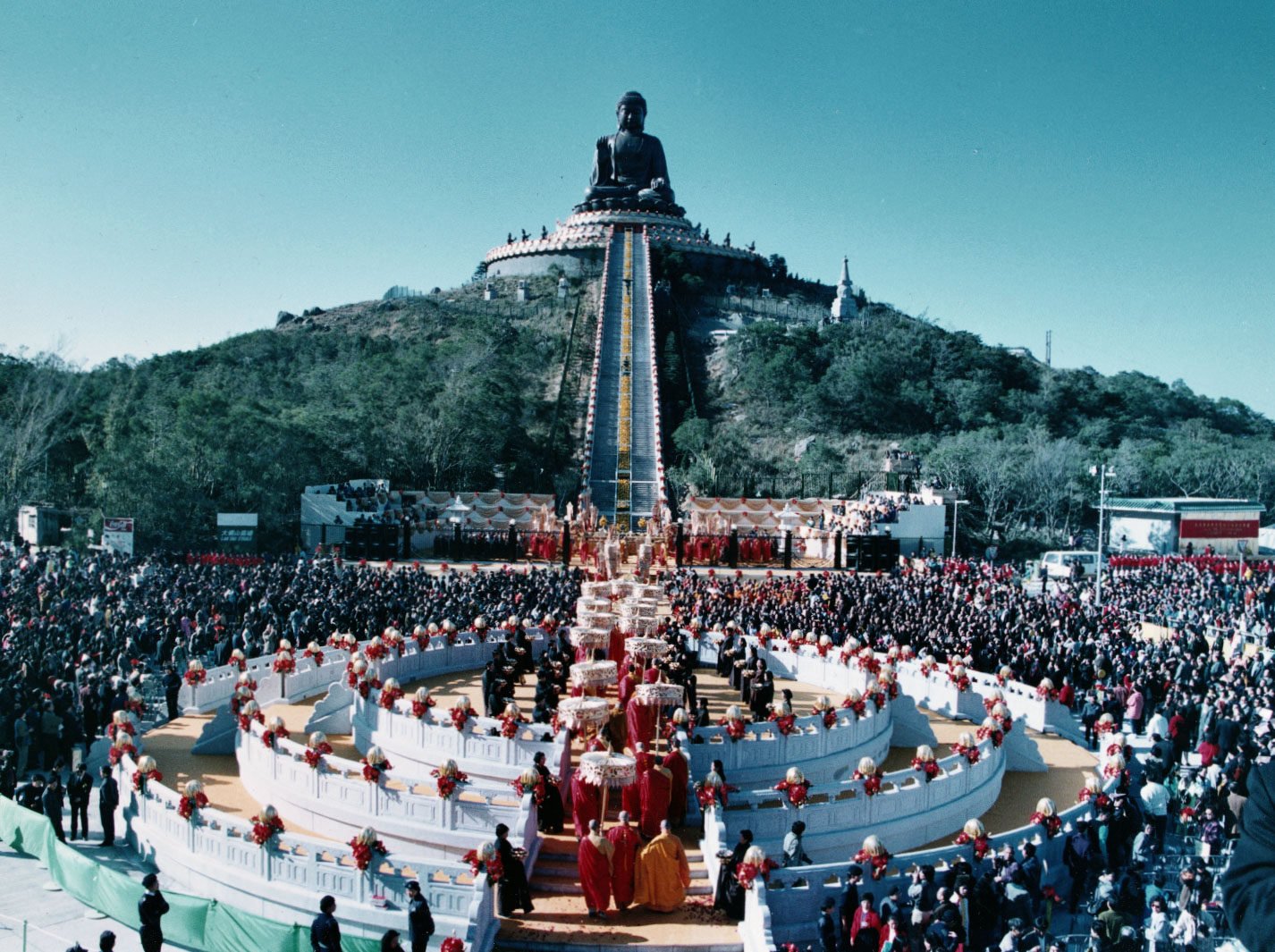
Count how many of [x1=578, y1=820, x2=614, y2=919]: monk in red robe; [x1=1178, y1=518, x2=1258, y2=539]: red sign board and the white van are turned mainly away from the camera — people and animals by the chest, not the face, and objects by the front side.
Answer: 1

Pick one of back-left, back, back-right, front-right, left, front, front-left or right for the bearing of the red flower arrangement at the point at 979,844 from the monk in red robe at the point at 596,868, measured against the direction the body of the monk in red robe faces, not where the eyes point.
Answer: right

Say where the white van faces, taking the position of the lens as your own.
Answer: facing the viewer and to the left of the viewer

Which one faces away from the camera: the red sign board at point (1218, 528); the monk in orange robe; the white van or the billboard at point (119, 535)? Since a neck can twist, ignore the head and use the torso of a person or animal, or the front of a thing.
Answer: the monk in orange robe

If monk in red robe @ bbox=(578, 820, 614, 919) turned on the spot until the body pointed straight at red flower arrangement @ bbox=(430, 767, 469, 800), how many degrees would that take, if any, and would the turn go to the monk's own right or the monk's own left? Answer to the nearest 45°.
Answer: approximately 45° to the monk's own left

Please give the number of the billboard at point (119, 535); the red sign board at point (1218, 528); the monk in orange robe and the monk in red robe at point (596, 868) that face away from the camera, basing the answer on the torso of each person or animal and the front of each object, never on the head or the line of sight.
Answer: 2

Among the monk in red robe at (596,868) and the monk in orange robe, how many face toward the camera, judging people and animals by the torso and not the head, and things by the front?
0

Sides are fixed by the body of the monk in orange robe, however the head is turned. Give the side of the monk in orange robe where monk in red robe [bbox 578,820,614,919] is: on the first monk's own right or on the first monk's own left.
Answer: on the first monk's own left

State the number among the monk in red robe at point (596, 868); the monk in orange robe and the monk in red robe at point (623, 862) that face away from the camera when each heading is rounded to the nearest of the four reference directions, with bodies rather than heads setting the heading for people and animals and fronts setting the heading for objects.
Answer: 3

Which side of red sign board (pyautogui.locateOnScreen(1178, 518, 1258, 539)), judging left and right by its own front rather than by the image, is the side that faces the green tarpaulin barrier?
front

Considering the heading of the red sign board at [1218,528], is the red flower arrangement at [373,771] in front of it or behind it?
in front

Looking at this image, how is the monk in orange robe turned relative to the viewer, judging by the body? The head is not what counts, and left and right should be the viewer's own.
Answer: facing away from the viewer

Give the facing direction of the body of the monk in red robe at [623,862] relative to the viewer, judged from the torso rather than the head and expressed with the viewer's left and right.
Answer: facing away from the viewer

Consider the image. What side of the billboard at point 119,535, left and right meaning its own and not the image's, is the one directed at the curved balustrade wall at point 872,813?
front
